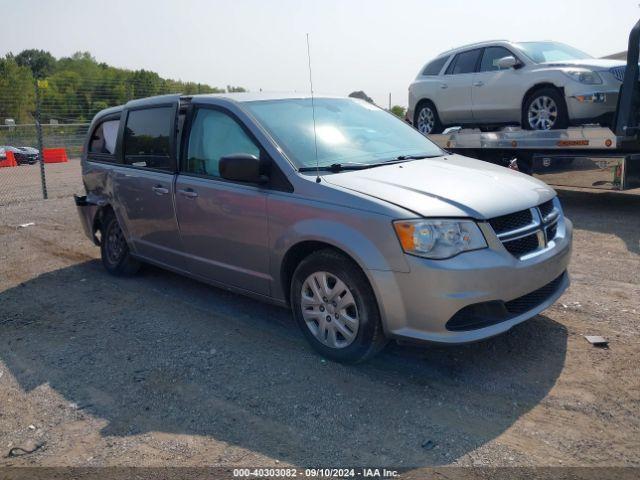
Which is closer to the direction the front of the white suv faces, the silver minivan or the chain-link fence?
the silver minivan

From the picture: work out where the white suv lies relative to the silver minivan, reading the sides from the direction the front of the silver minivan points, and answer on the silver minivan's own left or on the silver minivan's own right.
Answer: on the silver minivan's own left

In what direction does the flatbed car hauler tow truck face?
to the viewer's right

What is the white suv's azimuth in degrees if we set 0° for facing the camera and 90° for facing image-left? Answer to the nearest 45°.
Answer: approximately 315°

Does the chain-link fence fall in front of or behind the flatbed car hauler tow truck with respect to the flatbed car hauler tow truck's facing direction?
behind

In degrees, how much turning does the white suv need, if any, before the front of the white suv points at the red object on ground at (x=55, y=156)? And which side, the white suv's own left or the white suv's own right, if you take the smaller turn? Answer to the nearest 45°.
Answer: approximately 180°

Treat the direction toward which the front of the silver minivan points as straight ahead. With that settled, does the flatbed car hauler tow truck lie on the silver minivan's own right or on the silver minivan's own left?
on the silver minivan's own left
